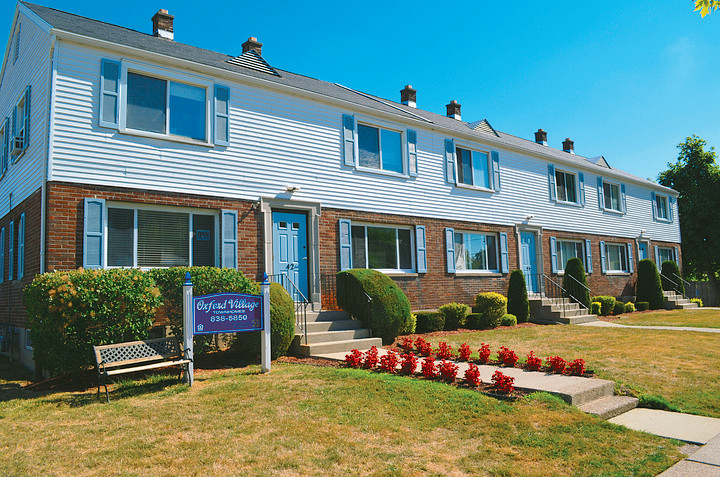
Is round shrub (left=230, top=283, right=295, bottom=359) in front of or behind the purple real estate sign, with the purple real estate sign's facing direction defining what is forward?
behind

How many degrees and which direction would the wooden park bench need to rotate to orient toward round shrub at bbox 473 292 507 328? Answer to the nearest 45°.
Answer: approximately 90° to its left

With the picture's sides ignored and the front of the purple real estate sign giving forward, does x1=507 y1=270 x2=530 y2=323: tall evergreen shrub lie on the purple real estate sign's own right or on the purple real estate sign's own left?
on the purple real estate sign's own left

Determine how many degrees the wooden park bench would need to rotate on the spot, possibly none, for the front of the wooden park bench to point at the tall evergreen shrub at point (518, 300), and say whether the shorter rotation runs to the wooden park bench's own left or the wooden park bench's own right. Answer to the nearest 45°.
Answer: approximately 90° to the wooden park bench's own left

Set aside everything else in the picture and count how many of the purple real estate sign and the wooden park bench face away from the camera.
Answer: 0

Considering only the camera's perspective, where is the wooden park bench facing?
facing the viewer and to the right of the viewer

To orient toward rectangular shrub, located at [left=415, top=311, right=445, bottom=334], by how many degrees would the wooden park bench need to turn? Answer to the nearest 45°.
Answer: approximately 90° to its left

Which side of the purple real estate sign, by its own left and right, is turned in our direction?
front

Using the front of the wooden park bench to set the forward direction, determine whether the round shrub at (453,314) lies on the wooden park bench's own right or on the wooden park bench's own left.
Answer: on the wooden park bench's own left

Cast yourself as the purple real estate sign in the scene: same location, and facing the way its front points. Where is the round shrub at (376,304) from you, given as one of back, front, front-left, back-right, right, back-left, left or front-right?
back-left

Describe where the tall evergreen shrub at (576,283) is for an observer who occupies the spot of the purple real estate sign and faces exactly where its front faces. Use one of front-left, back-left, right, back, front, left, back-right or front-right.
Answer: back-left

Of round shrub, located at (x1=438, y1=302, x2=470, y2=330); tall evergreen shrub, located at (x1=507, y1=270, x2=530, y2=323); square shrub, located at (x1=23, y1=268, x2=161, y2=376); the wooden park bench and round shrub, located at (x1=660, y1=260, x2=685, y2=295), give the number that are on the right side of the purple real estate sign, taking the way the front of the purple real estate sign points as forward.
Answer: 2

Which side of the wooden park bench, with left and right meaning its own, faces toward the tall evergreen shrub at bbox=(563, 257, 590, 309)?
left

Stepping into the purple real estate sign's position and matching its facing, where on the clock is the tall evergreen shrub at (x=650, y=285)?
The tall evergreen shrub is roughly at 8 o'clock from the purple real estate sign.

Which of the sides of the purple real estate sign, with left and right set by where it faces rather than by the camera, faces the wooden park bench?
right

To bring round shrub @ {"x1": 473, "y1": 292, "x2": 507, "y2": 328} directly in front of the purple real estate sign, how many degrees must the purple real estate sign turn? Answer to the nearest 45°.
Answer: approximately 135° to its left
